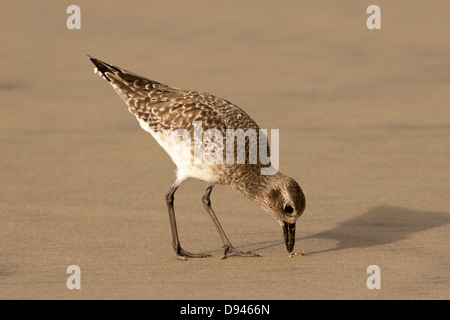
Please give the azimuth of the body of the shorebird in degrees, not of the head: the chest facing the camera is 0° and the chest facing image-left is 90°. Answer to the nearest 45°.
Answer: approximately 270°
